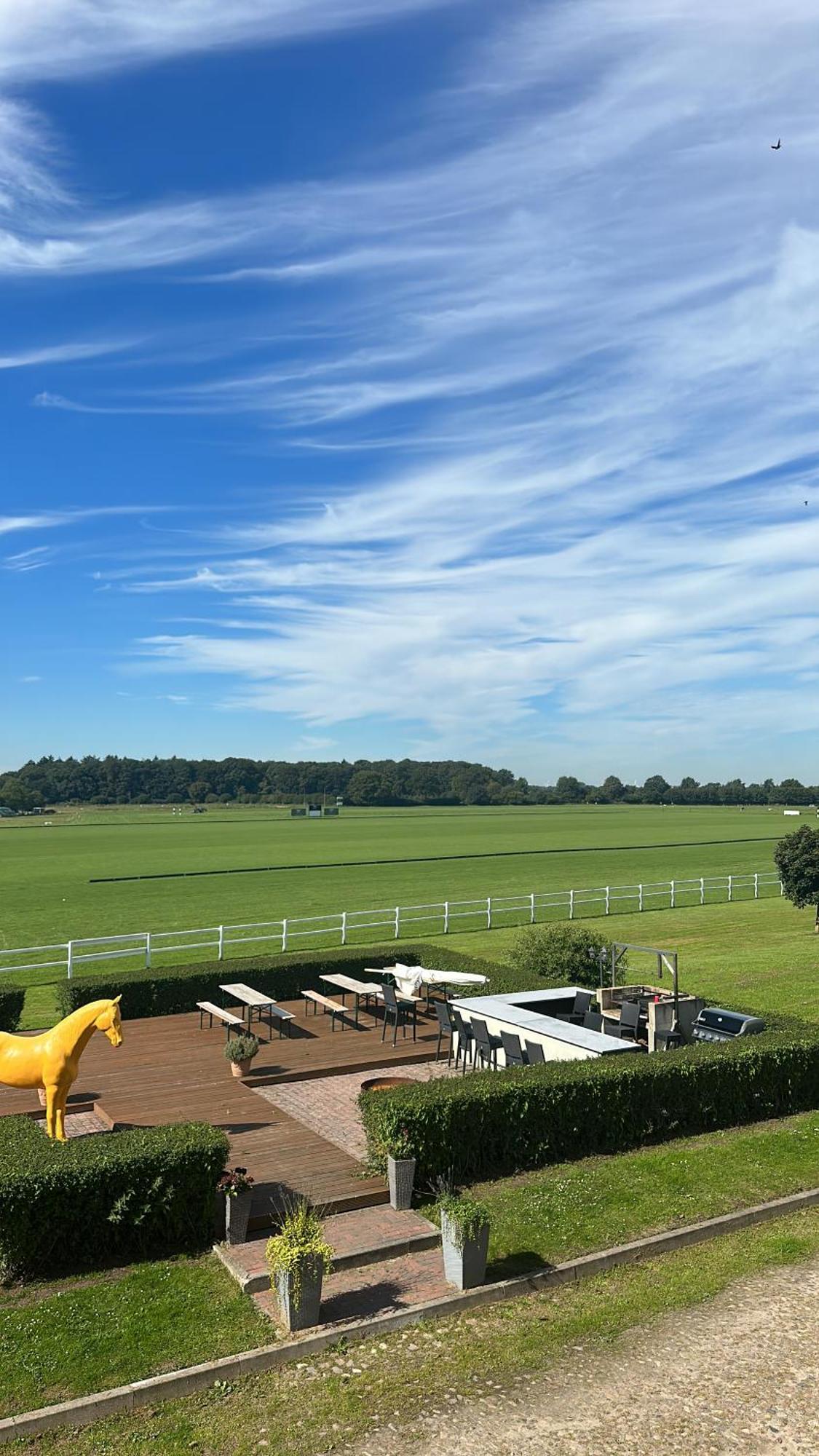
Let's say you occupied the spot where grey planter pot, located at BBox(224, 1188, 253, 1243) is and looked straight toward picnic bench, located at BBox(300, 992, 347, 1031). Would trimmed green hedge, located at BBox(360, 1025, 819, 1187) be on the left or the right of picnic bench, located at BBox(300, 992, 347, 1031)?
right

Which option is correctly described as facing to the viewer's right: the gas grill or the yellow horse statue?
the yellow horse statue

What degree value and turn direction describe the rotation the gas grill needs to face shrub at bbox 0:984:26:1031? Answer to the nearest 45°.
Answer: approximately 45° to its right

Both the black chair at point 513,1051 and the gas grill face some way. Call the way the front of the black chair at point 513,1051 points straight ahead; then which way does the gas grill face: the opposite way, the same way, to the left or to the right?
the opposite way

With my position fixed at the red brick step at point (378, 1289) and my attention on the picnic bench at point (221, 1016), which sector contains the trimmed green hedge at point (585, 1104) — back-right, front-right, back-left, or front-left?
front-right

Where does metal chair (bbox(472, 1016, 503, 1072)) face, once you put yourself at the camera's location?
facing away from the viewer and to the right of the viewer

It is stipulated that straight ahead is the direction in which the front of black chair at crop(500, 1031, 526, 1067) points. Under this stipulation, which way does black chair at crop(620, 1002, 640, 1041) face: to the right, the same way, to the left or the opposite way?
the opposite way

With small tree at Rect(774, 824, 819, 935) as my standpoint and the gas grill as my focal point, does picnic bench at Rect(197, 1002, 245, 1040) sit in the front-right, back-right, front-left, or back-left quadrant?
front-right

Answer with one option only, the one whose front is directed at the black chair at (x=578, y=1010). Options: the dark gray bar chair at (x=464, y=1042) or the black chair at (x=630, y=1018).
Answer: the dark gray bar chair

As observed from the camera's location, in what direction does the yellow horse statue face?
facing to the right of the viewer

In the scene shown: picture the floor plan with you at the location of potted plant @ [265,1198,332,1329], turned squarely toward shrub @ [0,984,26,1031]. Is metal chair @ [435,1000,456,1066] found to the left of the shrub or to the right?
right

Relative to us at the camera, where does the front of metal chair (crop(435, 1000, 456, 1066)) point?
facing away from the viewer and to the right of the viewer

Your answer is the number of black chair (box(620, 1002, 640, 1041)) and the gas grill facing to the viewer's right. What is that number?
0

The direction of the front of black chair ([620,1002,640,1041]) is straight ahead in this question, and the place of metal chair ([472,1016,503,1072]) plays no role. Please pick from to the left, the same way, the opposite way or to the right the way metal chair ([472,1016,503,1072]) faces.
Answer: the opposite way

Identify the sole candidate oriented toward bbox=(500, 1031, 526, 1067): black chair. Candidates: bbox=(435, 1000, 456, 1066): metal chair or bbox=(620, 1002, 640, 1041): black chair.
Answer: bbox=(620, 1002, 640, 1041): black chair

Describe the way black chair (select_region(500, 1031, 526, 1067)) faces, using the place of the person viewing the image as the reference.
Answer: facing away from the viewer and to the right of the viewer
